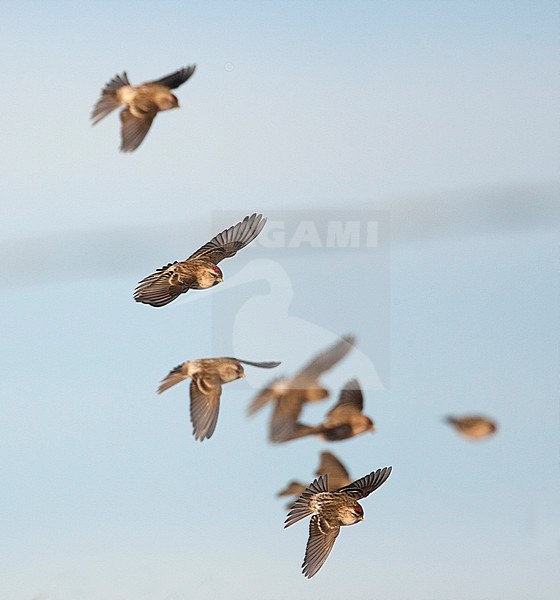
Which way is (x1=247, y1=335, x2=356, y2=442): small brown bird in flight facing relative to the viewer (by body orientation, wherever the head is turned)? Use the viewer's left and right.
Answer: facing to the right of the viewer

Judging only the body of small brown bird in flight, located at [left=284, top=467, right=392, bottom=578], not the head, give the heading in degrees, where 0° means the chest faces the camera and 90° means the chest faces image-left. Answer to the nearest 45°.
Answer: approximately 270°

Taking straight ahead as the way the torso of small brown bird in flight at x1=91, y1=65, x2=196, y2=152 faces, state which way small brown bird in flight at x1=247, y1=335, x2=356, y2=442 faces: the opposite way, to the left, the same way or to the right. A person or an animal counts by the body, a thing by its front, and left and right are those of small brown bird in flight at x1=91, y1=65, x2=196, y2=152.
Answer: the same way

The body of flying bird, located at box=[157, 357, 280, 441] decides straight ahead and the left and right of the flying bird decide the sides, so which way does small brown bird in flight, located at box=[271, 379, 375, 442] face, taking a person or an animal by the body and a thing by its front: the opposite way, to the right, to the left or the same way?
the same way

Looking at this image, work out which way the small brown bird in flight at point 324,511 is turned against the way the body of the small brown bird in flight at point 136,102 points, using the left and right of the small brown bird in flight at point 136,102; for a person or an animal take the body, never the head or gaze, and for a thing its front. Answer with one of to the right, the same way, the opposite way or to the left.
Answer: the same way

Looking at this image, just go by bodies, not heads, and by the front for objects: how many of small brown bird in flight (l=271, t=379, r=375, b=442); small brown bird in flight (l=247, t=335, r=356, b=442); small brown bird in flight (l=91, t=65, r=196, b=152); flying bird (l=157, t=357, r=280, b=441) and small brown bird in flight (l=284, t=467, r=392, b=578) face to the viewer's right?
5

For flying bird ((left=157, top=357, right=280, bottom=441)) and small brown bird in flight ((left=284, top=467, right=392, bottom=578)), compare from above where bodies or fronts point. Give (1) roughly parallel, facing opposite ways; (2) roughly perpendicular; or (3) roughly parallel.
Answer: roughly parallel

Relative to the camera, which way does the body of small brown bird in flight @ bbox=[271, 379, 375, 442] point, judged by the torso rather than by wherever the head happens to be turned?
to the viewer's right

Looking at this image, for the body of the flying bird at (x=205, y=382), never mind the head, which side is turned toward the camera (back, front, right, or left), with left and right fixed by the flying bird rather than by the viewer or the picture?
right

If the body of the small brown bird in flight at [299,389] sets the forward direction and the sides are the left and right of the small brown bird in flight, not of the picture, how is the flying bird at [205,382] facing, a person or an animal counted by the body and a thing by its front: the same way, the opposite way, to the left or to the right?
the same way

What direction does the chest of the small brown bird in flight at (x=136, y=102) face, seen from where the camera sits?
to the viewer's right
